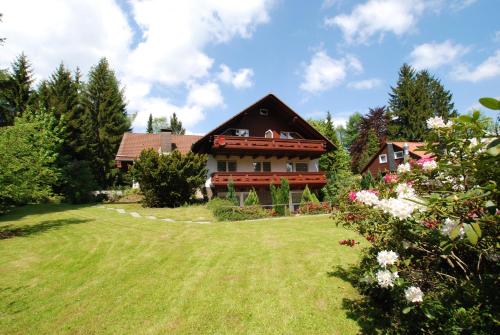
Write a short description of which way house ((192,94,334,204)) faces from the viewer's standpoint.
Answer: facing the viewer

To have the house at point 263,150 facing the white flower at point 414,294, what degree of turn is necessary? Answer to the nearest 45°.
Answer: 0° — it already faces it

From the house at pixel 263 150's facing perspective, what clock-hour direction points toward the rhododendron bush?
The rhododendron bush is roughly at 12 o'clock from the house.

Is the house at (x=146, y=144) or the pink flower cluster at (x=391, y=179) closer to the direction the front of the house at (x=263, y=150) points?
the pink flower cluster

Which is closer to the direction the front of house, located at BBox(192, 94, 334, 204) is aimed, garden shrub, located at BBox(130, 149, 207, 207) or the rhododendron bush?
the rhododendron bush

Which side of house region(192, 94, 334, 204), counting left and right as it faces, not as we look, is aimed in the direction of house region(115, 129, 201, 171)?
right

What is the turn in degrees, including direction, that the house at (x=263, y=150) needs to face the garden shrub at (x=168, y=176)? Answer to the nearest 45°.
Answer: approximately 45° to its right

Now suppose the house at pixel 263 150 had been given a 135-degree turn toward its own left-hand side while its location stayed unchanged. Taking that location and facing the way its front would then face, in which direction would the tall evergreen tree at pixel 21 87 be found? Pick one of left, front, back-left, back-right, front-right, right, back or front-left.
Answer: back-left

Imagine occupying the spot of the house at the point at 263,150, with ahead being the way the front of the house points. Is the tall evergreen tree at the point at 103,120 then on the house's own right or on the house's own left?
on the house's own right

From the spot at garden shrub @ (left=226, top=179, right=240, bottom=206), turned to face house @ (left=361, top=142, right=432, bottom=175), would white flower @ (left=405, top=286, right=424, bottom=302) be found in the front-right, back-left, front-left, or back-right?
back-right

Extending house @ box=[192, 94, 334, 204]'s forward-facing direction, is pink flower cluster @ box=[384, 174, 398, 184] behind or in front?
in front

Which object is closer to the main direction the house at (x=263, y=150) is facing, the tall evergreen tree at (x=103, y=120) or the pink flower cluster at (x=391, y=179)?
the pink flower cluster
